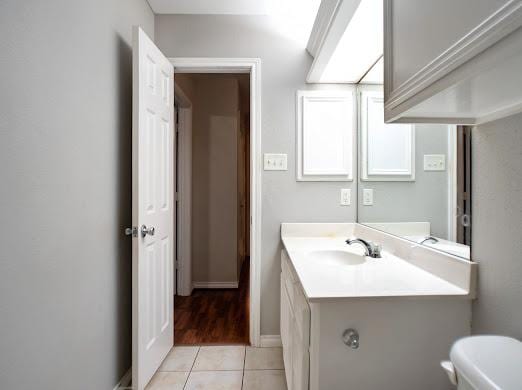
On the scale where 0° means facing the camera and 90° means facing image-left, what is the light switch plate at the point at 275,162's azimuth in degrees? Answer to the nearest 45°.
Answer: approximately 0°

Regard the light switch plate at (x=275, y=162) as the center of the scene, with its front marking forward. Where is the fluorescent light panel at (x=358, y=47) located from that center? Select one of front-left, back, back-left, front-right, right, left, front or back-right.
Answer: front-left

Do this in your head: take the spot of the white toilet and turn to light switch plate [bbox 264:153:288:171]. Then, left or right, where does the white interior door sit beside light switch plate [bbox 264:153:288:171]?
left

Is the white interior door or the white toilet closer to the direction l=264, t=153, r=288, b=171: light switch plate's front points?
the white toilet

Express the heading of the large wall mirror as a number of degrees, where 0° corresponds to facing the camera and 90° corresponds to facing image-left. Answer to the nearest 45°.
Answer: approximately 45°
